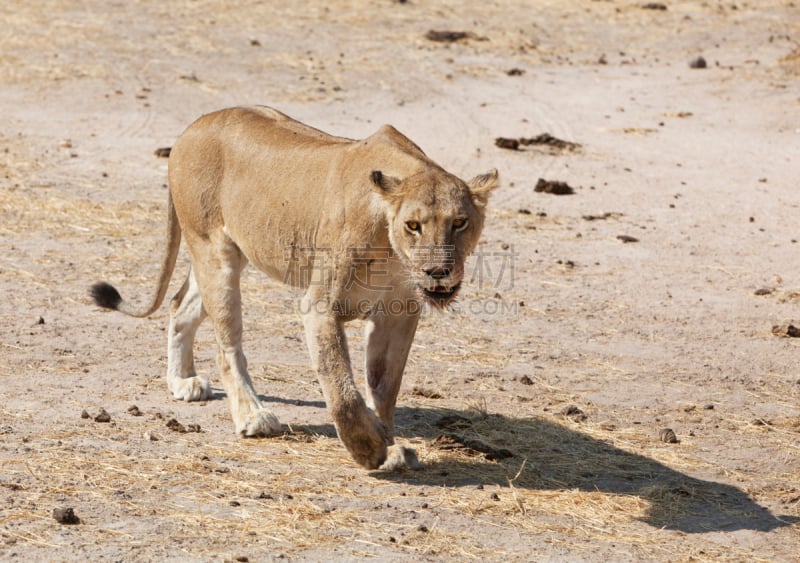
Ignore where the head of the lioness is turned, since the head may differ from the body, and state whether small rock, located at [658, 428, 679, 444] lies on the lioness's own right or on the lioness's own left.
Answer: on the lioness's own left

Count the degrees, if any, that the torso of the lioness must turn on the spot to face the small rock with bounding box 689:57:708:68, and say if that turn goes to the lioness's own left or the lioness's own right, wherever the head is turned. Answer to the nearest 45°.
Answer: approximately 90° to the lioness's own left

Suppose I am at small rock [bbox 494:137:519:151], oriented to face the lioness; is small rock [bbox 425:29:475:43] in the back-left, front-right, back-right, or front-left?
back-right

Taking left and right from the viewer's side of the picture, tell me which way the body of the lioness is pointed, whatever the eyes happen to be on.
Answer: facing the viewer and to the right of the viewer

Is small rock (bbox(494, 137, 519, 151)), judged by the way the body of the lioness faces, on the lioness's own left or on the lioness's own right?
on the lioness's own left

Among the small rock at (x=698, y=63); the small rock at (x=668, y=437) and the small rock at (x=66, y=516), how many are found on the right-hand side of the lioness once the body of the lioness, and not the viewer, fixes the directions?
1

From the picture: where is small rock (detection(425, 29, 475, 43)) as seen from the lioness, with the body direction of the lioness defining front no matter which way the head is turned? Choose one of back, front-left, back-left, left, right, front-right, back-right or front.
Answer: back-left

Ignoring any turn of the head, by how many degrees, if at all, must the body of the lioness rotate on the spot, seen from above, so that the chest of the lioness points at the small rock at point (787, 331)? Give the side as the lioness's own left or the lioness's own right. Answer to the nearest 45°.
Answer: approximately 90° to the lioness's own left
